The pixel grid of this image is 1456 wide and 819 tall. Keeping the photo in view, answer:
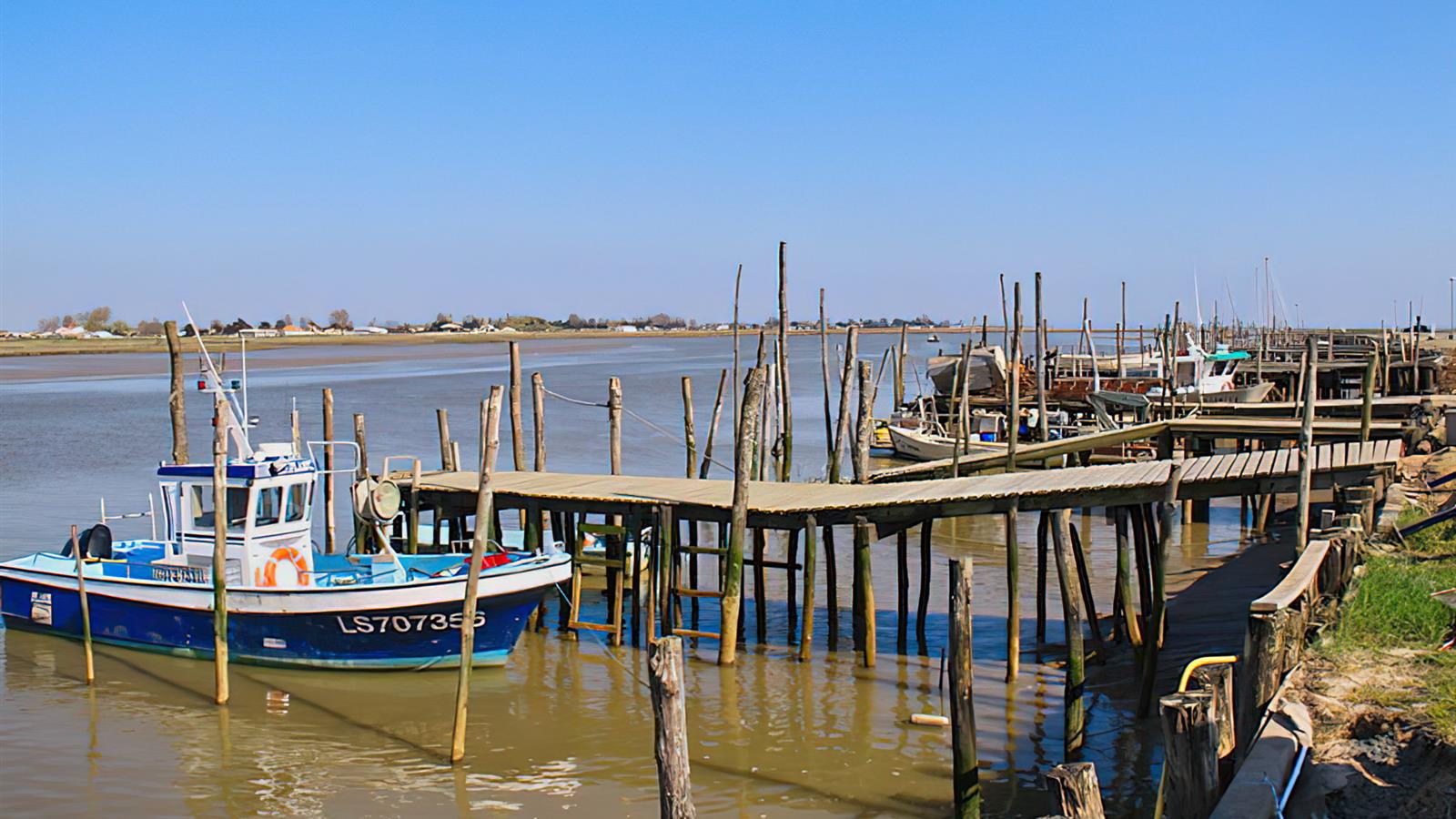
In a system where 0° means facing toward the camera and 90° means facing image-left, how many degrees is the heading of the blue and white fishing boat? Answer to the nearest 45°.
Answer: approximately 315°

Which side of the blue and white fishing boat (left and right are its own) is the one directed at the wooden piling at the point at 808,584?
front

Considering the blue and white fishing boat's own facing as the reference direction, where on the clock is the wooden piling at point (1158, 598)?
The wooden piling is roughly at 12 o'clock from the blue and white fishing boat.

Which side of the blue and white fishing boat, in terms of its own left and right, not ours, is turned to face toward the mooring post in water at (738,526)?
front

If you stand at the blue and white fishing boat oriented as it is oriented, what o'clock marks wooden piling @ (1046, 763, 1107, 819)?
The wooden piling is roughly at 1 o'clock from the blue and white fishing boat.

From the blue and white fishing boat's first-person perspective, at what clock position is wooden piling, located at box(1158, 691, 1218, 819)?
The wooden piling is roughly at 1 o'clock from the blue and white fishing boat.

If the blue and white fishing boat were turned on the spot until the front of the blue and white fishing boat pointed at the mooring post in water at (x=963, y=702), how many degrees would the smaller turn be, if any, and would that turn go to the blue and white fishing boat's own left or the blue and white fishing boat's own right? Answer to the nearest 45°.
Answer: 0° — it already faces it

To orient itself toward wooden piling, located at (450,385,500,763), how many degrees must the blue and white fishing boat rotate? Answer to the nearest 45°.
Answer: approximately 45° to its right

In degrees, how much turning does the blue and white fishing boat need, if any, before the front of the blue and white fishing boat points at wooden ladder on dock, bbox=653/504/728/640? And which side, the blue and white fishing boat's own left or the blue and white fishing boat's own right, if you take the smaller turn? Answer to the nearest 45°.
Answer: approximately 45° to the blue and white fishing boat's own left
